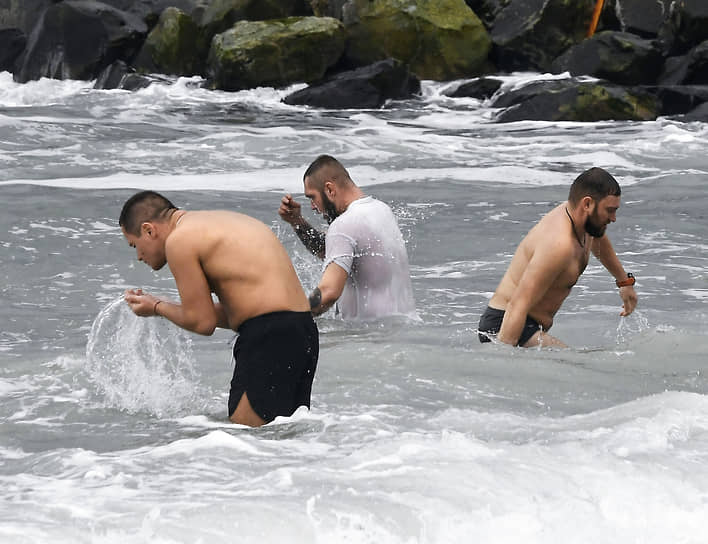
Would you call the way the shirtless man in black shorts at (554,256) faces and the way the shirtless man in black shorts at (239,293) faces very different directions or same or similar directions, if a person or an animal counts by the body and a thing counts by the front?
very different directions

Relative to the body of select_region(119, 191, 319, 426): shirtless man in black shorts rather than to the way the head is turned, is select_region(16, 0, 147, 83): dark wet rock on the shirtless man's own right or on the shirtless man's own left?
on the shirtless man's own right

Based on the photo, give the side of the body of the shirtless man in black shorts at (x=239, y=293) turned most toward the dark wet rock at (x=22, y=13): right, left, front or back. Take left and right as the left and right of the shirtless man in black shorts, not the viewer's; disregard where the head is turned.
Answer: right

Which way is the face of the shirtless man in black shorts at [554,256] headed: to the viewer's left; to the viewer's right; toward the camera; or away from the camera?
to the viewer's right

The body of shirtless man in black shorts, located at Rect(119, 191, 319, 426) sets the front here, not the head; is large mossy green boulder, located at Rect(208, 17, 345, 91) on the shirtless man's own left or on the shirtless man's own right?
on the shirtless man's own right

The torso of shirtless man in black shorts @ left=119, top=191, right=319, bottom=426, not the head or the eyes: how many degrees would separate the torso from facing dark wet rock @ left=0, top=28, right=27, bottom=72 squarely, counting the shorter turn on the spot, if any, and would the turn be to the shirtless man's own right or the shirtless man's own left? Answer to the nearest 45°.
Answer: approximately 90° to the shirtless man's own right

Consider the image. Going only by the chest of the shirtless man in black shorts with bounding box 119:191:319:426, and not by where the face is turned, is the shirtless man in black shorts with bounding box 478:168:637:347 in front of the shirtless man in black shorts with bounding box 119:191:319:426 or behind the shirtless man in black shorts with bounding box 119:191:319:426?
behind

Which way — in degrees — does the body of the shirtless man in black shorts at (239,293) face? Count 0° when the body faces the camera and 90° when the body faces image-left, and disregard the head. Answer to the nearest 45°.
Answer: approximately 90°

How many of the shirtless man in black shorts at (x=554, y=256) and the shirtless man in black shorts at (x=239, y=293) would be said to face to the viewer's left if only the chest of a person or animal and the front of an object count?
1

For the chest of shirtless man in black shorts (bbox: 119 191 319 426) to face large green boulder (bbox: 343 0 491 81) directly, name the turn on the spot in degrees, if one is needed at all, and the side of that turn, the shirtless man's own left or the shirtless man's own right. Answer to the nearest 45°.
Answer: approximately 90° to the shirtless man's own right
